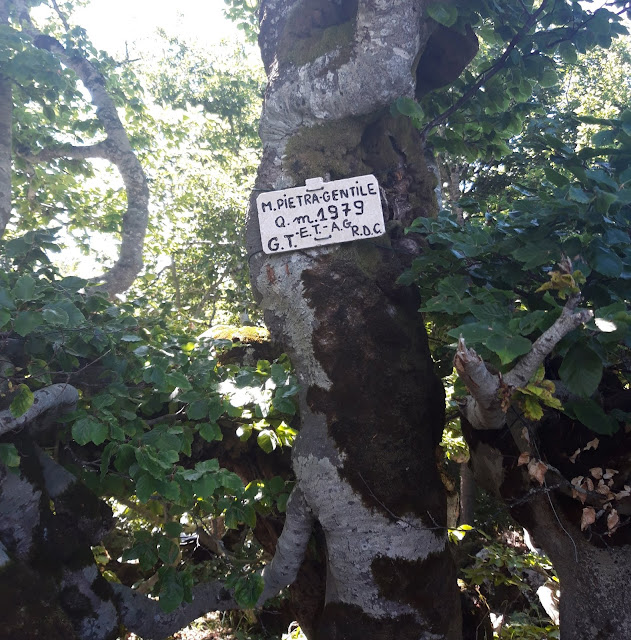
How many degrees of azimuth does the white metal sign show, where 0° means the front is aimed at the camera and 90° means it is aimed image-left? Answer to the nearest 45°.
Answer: approximately 0°
